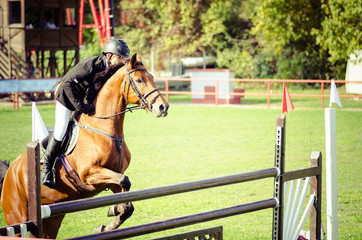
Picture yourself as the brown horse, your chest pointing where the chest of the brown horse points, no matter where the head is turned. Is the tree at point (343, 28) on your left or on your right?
on your left

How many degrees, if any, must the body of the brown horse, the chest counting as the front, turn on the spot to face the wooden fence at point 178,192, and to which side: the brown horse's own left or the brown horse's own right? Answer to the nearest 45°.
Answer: approximately 45° to the brown horse's own right

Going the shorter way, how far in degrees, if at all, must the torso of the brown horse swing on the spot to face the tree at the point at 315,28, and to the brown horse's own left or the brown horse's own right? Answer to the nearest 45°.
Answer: approximately 90° to the brown horse's own left

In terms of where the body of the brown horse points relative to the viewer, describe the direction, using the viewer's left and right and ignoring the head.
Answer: facing the viewer and to the right of the viewer

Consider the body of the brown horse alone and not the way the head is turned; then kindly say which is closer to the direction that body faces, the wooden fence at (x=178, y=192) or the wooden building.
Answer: the wooden fence

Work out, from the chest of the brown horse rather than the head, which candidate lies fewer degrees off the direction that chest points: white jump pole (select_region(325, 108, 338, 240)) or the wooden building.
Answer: the white jump pole

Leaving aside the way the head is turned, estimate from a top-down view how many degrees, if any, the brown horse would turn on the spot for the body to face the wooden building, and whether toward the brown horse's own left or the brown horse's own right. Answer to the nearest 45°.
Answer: approximately 135° to the brown horse's own left

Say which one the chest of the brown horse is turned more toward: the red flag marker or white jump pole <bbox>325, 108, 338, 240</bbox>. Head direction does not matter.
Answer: the white jump pole

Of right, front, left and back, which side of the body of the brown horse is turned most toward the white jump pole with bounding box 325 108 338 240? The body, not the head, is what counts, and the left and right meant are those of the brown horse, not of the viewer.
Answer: front
